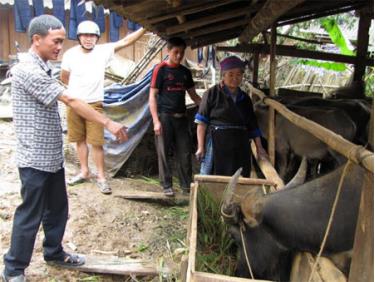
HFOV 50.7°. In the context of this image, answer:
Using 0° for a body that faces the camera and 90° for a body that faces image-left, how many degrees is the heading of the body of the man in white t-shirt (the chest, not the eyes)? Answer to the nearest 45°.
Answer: approximately 0°

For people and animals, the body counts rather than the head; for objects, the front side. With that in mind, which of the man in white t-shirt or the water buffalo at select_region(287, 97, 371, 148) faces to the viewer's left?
the water buffalo

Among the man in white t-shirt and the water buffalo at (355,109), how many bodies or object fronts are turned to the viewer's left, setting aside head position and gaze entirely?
1

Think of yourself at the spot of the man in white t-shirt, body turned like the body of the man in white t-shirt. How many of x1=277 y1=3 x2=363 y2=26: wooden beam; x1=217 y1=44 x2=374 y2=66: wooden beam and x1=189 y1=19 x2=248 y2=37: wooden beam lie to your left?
3

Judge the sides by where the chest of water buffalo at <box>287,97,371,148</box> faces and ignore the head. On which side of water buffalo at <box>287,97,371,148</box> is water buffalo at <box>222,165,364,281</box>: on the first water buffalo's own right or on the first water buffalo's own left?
on the first water buffalo's own left

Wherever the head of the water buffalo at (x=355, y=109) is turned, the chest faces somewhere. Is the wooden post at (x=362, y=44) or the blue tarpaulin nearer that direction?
the blue tarpaulin

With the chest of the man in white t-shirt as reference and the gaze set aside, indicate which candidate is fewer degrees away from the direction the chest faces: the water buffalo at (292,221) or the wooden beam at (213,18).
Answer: the water buffalo

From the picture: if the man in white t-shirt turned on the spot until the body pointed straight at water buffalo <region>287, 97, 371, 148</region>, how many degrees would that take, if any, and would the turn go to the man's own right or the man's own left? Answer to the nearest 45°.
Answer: approximately 90° to the man's own left

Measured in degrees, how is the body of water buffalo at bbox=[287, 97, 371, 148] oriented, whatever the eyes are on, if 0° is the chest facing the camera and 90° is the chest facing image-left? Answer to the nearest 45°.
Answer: approximately 90°
